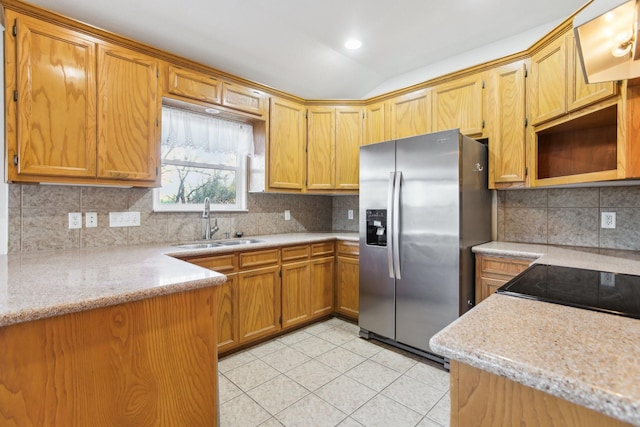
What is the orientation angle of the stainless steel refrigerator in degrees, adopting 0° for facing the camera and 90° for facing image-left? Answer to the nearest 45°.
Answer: approximately 45°

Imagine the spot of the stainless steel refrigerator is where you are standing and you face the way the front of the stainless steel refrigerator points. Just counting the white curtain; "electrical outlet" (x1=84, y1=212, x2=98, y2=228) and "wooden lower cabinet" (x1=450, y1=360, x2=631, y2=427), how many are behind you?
0

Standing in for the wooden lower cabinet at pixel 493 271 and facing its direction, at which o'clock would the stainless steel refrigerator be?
The stainless steel refrigerator is roughly at 3 o'clock from the wooden lower cabinet.

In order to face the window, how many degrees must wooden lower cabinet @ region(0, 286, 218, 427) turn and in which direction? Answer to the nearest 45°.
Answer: approximately 45° to its left

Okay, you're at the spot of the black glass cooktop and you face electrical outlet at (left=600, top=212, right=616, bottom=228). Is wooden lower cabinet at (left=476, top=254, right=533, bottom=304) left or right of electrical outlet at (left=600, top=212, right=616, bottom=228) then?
left

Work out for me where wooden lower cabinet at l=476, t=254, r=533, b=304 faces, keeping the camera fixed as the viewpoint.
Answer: facing the viewer and to the left of the viewer

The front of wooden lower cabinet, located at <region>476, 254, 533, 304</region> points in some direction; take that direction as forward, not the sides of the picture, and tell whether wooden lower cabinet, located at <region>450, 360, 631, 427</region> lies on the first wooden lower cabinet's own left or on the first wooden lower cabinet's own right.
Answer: on the first wooden lower cabinet's own left

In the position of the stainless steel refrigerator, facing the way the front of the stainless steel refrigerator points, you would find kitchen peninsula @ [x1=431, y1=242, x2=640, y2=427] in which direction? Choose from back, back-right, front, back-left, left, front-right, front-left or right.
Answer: front-left
